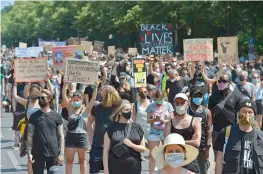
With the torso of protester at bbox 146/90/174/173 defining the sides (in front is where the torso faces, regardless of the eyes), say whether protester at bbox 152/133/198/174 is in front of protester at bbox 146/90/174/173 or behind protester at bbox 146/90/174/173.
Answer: in front

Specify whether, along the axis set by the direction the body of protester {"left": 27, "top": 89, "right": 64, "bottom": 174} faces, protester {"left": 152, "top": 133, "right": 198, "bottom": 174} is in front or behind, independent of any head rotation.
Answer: in front

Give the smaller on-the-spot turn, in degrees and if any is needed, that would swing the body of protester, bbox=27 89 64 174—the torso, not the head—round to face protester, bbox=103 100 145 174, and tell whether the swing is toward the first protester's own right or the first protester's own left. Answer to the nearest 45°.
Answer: approximately 45° to the first protester's own left

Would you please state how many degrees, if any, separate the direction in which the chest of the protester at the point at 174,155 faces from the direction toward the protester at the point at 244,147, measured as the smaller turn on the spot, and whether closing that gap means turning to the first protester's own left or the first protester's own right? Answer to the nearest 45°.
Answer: approximately 135° to the first protester's own left

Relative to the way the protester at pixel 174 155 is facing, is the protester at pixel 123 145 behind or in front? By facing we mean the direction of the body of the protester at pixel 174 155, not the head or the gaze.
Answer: behind

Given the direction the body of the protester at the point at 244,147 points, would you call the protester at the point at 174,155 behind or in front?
in front
